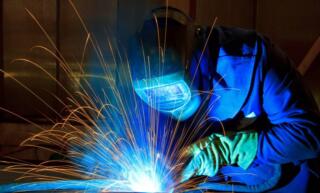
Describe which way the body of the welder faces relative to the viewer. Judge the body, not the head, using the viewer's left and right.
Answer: facing the viewer and to the left of the viewer
